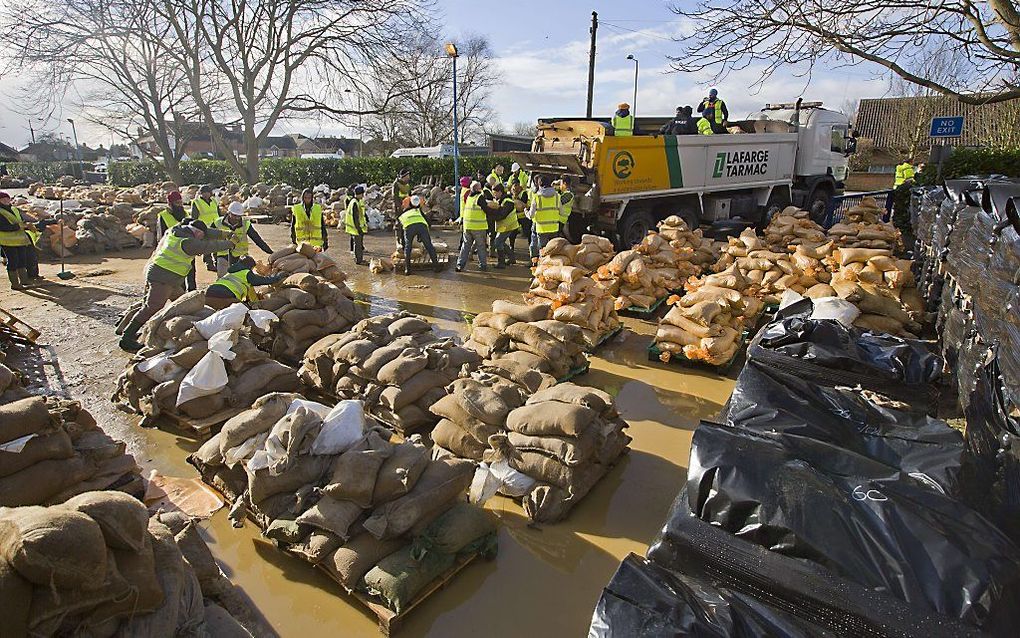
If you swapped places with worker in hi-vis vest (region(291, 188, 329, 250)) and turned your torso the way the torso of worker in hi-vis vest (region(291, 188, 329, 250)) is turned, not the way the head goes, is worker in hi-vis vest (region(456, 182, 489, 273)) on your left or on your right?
on your left

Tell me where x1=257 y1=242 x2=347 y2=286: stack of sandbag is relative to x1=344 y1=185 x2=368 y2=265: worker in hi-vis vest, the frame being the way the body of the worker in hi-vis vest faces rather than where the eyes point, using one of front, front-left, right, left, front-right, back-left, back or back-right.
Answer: right

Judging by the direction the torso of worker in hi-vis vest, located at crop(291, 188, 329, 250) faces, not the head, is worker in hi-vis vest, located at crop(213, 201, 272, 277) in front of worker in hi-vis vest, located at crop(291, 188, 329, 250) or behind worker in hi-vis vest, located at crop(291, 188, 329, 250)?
in front

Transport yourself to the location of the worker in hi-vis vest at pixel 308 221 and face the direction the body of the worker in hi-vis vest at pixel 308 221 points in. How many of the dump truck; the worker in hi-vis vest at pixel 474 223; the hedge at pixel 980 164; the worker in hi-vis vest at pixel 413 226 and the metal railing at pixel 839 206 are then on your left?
5

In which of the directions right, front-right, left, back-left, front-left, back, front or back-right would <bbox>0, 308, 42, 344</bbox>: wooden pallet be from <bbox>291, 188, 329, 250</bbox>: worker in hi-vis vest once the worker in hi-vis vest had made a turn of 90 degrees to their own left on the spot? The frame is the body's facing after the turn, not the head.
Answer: back-right

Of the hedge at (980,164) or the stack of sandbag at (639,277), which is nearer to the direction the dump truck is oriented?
the hedge

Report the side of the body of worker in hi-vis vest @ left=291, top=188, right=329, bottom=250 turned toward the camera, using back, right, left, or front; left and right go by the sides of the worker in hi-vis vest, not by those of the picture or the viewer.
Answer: front

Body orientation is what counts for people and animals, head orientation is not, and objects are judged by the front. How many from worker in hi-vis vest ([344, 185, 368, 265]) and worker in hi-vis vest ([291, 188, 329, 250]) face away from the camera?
0
